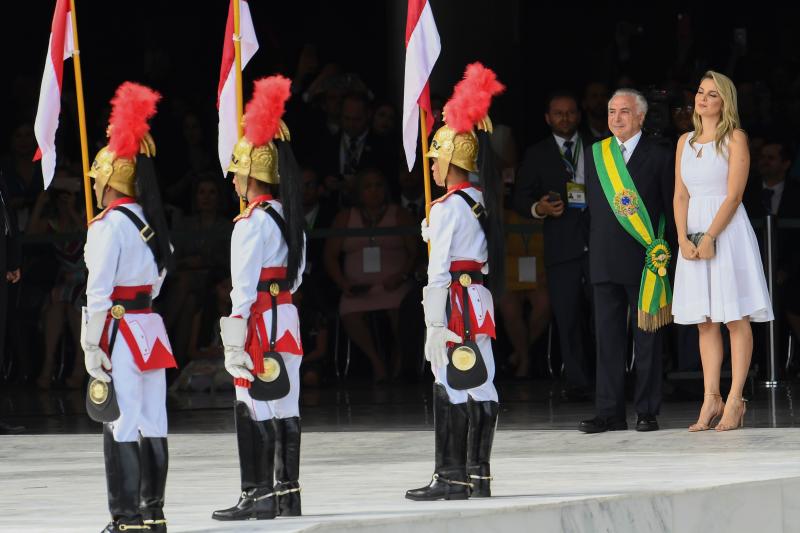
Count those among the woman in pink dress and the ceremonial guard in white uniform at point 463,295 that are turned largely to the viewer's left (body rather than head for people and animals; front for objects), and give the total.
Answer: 1

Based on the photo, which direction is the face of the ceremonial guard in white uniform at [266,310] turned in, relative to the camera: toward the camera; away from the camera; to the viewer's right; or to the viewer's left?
to the viewer's left

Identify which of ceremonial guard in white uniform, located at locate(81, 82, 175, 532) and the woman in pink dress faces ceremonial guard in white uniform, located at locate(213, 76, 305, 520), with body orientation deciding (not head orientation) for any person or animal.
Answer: the woman in pink dress

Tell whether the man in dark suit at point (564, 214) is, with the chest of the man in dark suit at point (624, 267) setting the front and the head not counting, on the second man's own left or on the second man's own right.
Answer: on the second man's own right

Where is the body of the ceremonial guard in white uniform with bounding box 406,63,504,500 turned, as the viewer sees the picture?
to the viewer's left

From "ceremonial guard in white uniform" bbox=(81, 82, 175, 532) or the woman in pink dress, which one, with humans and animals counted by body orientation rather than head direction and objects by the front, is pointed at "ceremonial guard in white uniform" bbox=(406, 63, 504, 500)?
the woman in pink dress

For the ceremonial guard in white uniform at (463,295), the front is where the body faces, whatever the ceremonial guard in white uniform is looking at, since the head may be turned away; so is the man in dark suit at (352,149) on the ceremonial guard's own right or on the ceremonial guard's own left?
on the ceremonial guard's own right

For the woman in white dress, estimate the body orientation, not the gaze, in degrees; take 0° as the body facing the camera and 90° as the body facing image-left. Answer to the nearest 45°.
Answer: approximately 45°

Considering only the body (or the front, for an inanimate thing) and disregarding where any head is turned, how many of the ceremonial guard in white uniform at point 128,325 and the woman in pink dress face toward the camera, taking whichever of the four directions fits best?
1

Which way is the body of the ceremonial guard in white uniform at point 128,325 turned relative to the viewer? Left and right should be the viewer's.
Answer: facing away from the viewer and to the left of the viewer
